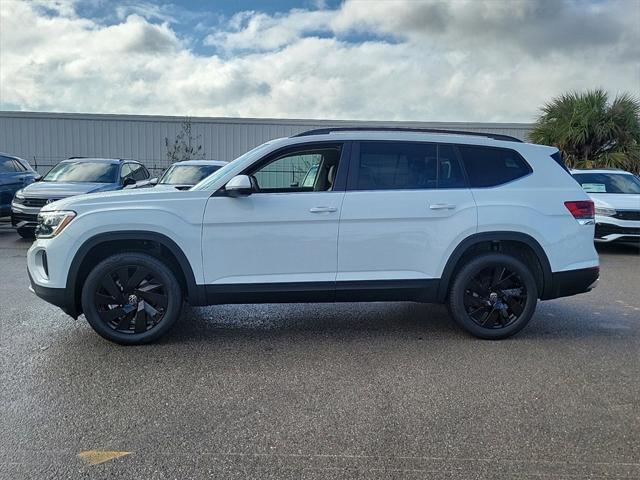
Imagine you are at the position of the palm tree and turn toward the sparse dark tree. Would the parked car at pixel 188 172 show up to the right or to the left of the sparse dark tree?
left

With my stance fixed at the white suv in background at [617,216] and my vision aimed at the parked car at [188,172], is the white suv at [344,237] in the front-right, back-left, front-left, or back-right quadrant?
front-left

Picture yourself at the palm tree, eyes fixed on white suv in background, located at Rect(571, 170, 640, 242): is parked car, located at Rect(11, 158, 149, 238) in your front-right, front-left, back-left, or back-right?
front-right

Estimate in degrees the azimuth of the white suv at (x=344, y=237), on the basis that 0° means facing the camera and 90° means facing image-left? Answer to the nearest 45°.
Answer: approximately 90°

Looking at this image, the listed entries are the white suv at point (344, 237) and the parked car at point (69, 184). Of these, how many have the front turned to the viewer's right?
0

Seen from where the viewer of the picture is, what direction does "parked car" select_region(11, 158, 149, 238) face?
facing the viewer and to the left of the viewer

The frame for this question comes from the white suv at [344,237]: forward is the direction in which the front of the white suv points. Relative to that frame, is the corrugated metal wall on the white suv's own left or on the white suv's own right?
on the white suv's own right

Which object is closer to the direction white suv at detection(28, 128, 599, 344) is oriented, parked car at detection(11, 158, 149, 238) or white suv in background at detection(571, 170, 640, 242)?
the parked car

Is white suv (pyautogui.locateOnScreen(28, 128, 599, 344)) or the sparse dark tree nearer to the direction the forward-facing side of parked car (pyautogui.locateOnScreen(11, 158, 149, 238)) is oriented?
the white suv

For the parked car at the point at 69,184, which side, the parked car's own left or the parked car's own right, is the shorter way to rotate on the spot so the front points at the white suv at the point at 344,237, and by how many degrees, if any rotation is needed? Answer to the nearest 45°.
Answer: approximately 45° to the parked car's own left

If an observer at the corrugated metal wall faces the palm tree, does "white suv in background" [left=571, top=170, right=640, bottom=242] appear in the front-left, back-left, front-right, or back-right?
front-right

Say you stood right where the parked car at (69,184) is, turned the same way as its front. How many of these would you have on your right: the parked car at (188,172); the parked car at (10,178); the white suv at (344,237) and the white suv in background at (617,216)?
1

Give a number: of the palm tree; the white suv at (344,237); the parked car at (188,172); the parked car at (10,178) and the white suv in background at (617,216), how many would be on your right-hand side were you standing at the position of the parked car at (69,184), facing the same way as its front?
1
